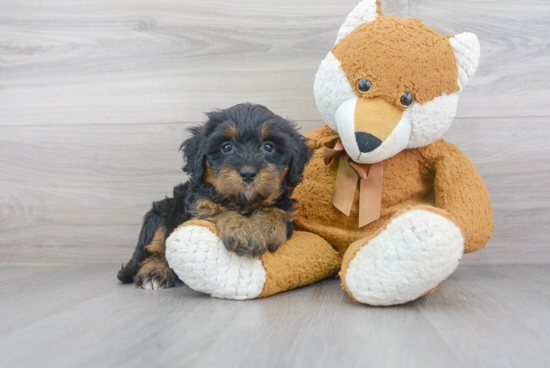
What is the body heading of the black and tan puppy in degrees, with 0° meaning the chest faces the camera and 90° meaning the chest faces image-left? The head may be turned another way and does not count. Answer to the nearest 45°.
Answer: approximately 315°

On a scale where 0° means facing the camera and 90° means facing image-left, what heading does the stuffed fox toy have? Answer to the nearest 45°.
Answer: approximately 45°
